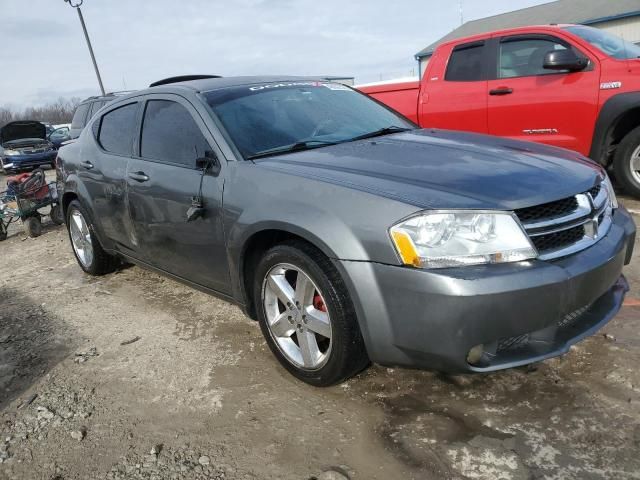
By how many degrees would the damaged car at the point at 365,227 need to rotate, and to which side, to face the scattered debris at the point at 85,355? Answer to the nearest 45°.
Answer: approximately 135° to its right

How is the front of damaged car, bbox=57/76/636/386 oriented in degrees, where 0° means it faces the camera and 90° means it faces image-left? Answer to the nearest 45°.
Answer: approximately 315°

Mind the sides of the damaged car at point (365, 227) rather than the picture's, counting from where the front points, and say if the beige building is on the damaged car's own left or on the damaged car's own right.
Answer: on the damaged car's own left

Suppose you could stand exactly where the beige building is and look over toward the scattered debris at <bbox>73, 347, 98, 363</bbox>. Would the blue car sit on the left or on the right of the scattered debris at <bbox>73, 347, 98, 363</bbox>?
right

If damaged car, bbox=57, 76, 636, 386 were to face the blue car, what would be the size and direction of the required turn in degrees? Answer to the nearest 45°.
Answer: approximately 180°

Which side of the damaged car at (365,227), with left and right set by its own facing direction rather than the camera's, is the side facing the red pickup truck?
left

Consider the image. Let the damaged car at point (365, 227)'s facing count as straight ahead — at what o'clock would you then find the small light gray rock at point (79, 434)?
The small light gray rock is roughly at 4 o'clock from the damaged car.
